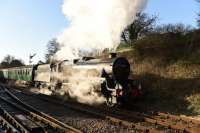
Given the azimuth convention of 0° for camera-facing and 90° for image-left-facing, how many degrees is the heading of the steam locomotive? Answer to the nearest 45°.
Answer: approximately 315°

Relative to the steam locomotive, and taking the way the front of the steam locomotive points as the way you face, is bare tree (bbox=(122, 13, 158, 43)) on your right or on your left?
on your left

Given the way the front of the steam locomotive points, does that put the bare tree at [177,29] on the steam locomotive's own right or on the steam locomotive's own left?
on the steam locomotive's own left
